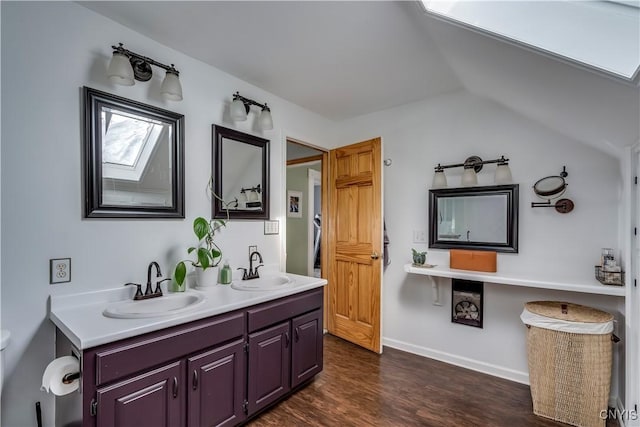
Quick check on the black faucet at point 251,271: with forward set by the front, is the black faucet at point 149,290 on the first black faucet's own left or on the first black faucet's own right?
on the first black faucet's own right

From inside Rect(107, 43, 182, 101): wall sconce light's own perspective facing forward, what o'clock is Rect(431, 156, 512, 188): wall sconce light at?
Rect(431, 156, 512, 188): wall sconce light is roughly at 11 o'clock from Rect(107, 43, 182, 101): wall sconce light.

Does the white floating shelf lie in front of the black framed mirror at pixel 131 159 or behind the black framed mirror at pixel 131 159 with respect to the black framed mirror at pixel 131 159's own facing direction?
in front

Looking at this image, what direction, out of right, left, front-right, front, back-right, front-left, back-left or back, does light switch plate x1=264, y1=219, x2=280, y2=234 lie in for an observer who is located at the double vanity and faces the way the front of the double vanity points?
left

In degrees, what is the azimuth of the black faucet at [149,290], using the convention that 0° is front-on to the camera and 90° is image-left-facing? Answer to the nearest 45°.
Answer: approximately 315°

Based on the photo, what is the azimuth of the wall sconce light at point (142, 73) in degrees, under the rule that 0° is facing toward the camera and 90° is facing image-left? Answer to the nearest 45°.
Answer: approximately 315°

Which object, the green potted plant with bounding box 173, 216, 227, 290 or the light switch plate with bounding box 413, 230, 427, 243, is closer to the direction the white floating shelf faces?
the green potted plant

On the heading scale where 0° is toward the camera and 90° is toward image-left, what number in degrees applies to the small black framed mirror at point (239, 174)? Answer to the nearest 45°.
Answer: approximately 315°

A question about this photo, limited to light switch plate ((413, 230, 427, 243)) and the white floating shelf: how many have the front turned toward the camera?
2

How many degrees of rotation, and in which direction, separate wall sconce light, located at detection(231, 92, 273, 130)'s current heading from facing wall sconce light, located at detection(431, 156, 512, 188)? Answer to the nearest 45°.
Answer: approximately 45° to its left

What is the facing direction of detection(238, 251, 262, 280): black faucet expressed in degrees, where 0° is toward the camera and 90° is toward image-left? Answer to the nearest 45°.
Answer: approximately 315°

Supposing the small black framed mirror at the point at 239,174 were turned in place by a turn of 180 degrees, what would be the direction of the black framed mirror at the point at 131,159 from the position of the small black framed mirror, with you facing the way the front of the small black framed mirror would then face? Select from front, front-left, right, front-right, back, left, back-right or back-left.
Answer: left

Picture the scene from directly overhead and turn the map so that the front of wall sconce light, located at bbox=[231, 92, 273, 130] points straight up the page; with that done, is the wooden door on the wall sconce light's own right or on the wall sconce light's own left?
on the wall sconce light's own left
